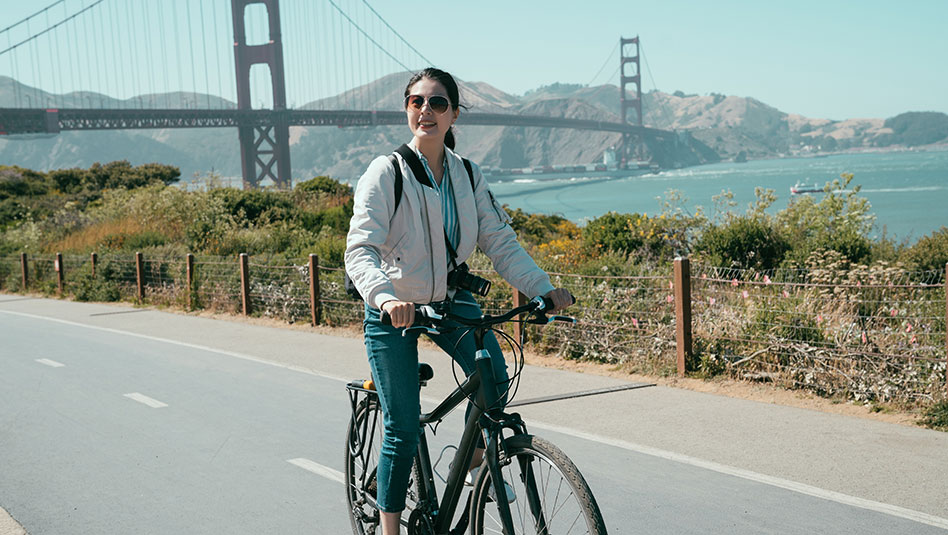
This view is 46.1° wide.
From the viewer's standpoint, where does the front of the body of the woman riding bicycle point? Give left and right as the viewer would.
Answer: facing the viewer and to the right of the viewer

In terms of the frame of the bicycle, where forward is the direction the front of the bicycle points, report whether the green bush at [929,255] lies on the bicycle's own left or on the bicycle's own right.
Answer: on the bicycle's own left

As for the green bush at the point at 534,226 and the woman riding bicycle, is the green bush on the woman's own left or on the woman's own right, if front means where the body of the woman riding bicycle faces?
on the woman's own left

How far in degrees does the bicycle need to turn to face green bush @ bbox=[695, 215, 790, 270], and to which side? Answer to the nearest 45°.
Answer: approximately 135° to its left

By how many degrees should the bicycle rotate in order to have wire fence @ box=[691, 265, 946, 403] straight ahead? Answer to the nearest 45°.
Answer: approximately 90° to its left

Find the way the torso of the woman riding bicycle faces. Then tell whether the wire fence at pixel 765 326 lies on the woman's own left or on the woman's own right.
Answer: on the woman's own left

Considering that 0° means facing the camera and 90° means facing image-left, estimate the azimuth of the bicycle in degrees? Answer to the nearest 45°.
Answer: approximately 315°

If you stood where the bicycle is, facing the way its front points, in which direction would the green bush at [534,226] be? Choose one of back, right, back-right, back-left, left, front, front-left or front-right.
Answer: back-left

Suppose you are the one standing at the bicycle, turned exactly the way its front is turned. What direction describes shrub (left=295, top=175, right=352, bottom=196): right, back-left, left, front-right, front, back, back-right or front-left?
back-left
